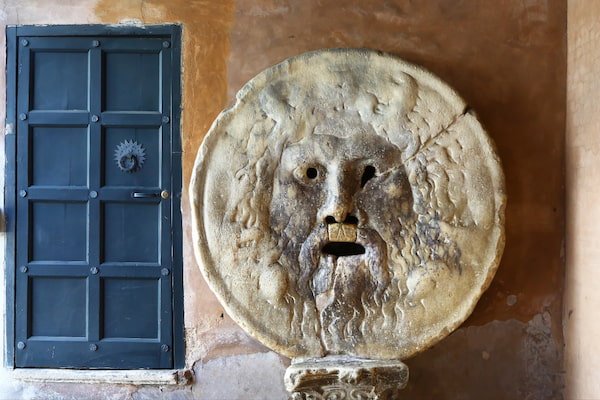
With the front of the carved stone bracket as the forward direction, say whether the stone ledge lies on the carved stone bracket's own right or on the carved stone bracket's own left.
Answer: on the carved stone bracket's own right

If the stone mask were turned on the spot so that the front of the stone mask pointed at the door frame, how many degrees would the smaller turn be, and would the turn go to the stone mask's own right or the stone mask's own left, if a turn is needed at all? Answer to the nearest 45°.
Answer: approximately 90° to the stone mask's own right

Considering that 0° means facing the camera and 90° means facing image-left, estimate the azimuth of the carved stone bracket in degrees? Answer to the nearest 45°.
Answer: approximately 0°

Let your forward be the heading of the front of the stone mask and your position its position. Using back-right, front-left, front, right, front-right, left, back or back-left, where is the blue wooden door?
right

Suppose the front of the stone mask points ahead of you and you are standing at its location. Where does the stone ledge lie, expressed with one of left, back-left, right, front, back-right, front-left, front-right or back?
right

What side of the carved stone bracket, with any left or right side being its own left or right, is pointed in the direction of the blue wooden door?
right
